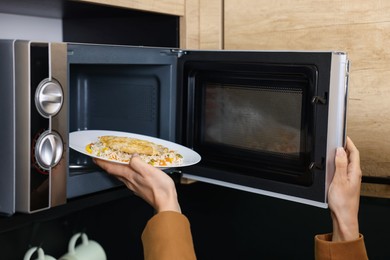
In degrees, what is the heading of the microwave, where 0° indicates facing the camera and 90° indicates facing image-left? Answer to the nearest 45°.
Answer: approximately 315°
